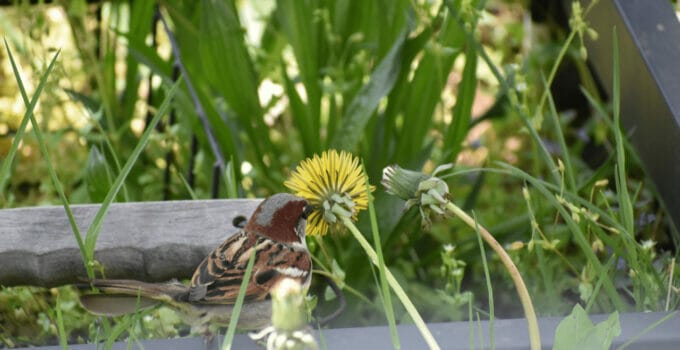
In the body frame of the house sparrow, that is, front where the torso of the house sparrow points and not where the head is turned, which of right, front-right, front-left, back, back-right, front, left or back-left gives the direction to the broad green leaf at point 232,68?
front-left

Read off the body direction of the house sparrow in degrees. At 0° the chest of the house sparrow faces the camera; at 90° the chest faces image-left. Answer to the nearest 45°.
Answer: approximately 225°

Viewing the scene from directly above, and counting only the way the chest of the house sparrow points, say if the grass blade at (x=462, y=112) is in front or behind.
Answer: in front

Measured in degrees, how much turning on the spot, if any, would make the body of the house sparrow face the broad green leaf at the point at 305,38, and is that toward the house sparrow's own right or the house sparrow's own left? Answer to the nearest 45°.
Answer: approximately 45° to the house sparrow's own left

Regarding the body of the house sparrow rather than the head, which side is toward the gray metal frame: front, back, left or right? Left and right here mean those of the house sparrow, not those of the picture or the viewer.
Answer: front
